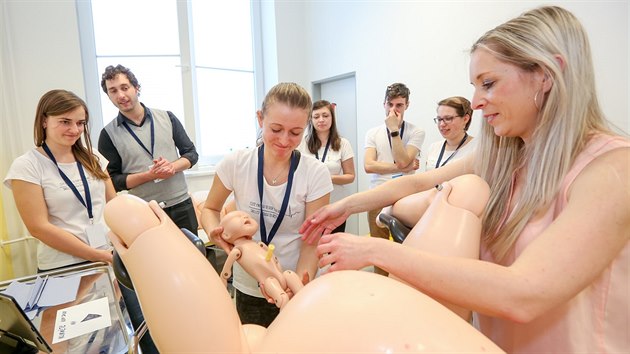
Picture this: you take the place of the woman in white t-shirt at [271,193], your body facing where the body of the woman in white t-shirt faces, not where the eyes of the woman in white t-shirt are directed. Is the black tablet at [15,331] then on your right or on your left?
on your right

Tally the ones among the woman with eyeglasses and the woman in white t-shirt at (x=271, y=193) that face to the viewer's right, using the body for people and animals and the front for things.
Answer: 0

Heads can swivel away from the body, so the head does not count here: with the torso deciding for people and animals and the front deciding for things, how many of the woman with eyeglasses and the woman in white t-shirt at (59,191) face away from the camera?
0

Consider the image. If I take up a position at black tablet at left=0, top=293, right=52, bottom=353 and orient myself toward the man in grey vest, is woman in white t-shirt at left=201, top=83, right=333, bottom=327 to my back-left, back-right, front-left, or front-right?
front-right

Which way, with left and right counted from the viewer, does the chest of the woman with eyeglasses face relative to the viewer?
facing the viewer and to the left of the viewer

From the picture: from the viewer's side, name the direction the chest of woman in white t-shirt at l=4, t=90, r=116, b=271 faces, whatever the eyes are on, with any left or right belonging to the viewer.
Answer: facing the viewer and to the right of the viewer

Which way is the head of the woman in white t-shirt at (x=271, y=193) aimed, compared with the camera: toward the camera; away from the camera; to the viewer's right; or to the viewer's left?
toward the camera

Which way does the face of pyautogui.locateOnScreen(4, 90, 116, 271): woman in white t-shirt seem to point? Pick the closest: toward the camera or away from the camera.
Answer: toward the camera

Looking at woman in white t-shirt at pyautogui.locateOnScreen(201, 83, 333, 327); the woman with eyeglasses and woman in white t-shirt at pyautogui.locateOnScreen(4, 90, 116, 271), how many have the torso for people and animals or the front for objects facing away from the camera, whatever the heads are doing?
0

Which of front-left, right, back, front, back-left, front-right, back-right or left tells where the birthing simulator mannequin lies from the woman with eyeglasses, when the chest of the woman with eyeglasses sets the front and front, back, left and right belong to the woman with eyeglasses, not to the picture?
front-left

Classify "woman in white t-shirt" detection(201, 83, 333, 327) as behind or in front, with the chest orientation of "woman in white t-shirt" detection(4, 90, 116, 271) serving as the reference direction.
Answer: in front

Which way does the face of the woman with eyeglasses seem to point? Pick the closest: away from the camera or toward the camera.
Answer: toward the camera

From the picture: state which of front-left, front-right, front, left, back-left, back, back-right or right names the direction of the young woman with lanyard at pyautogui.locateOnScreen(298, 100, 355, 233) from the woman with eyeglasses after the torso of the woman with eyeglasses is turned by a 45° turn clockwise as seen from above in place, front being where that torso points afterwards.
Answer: front

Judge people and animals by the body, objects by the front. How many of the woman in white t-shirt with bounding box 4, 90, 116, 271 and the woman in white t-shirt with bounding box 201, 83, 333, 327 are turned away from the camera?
0

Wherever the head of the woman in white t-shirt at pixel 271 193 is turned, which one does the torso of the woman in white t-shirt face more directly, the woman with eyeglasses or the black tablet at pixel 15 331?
the black tablet
